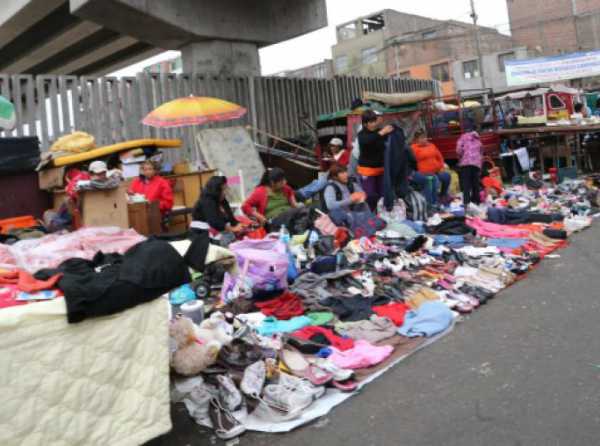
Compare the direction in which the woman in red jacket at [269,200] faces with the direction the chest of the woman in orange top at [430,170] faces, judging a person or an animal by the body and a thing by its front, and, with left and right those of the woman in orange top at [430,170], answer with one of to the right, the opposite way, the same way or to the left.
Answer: the same way

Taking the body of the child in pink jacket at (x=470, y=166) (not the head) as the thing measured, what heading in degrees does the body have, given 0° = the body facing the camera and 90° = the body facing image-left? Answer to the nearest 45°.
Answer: approximately 180°

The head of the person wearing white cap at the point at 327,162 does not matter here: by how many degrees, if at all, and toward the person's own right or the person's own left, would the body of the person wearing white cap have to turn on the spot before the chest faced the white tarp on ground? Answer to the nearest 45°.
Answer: approximately 45° to the person's own left

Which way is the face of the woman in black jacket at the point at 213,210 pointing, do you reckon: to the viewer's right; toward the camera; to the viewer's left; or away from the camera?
to the viewer's right

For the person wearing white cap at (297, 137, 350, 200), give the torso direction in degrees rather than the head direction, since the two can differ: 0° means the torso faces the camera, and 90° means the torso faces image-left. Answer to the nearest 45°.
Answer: approximately 45°

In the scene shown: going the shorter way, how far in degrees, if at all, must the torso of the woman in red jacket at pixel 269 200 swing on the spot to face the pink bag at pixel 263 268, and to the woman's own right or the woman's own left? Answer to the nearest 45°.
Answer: approximately 45° to the woman's own right

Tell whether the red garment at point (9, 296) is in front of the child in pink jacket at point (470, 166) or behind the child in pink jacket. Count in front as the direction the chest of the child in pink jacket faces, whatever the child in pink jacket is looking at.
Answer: behind

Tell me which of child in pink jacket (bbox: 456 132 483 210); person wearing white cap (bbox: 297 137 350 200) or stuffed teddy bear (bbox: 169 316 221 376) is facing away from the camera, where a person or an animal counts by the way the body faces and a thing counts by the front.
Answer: the child in pink jacket

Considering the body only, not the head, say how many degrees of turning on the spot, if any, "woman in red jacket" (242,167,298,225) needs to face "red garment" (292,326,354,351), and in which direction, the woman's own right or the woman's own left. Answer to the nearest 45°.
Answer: approximately 45° to the woman's own right

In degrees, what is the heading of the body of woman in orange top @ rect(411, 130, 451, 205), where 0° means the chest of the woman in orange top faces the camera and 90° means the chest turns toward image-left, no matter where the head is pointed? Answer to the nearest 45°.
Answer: approximately 315°

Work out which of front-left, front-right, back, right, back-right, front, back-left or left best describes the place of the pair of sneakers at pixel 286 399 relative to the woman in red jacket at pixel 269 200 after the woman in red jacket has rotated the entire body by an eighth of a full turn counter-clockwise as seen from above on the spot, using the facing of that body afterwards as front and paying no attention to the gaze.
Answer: right

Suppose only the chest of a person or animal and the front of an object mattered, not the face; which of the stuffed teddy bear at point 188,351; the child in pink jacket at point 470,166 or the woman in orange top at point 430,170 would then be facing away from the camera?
the child in pink jacket
